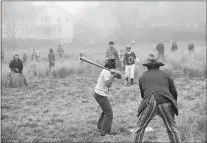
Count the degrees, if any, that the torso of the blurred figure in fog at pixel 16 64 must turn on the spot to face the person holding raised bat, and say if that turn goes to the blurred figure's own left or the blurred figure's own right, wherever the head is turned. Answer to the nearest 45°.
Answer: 0° — they already face them

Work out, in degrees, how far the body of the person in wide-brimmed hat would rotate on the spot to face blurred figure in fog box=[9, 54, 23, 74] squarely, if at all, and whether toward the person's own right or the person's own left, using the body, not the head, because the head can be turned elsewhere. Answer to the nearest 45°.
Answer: approximately 45° to the person's own left

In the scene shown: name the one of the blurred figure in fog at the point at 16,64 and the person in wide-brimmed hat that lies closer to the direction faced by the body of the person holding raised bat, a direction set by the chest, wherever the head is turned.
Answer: the person in wide-brimmed hat

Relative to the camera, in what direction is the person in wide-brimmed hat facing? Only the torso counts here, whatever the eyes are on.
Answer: away from the camera

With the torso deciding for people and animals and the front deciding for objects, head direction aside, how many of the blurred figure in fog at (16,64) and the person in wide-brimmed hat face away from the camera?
1

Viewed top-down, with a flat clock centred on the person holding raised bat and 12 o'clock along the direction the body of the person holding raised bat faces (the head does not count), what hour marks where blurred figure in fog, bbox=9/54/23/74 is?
The blurred figure in fog is roughly at 8 o'clock from the person holding raised bat.

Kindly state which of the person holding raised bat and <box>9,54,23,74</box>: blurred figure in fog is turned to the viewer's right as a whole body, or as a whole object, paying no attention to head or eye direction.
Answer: the person holding raised bat

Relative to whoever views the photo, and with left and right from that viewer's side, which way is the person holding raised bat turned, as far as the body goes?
facing to the right of the viewer
